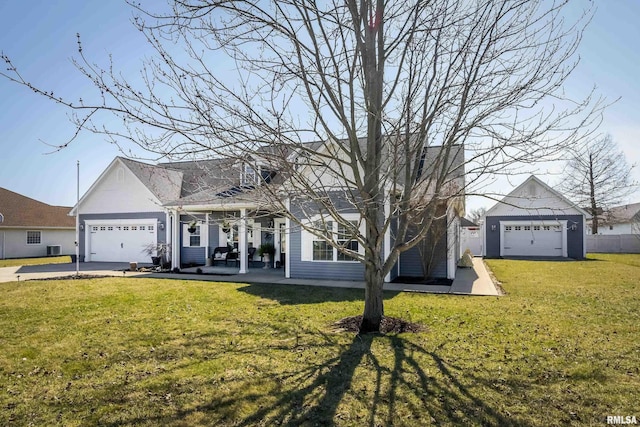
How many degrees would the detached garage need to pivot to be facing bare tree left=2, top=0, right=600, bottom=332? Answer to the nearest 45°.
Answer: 0° — it already faces it

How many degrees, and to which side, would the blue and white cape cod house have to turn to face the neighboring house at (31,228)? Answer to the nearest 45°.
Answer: approximately 135° to its right

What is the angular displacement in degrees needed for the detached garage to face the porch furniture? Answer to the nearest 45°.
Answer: approximately 45° to its right

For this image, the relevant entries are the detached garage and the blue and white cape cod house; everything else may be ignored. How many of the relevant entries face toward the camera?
2

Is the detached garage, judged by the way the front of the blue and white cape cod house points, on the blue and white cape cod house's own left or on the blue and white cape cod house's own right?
on the blue and white cape cod house's own left

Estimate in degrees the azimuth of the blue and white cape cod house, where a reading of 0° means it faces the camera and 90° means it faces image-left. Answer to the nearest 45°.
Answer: approximately 0°

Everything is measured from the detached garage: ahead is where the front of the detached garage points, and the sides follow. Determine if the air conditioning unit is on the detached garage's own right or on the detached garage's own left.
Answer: on the detached garage's own right

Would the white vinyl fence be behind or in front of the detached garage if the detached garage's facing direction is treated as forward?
behind

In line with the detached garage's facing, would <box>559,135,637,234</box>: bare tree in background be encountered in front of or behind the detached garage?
behind

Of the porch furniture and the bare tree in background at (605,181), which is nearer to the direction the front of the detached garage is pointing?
the porch furniture
